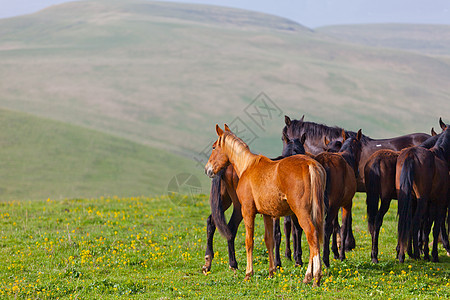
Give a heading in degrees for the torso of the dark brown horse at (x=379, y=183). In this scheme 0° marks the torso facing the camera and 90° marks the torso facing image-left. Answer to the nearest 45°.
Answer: approximately 225°

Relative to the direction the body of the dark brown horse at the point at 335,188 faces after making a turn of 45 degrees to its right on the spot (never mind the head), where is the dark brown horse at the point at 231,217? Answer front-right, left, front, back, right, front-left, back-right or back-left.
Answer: back

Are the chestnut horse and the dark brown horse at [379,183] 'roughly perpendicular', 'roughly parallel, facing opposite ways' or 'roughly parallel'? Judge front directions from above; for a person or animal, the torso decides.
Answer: roughly perpendicular

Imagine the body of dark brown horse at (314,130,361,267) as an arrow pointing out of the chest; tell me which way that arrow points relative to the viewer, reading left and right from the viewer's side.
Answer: facing away from the viewer and to the right of the viewer

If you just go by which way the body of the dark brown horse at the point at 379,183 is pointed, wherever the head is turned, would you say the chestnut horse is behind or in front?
behind

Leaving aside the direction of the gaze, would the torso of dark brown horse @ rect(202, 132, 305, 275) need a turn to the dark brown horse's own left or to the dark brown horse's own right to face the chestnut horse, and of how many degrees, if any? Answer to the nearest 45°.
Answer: approximately 90° to the dark brown horse's own right

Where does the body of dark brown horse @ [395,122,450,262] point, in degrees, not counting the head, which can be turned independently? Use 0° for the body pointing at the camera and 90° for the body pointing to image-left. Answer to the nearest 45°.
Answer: approximately 225°

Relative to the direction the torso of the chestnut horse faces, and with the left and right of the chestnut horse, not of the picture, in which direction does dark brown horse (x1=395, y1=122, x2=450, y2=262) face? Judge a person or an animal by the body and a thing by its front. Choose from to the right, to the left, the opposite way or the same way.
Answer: to the right

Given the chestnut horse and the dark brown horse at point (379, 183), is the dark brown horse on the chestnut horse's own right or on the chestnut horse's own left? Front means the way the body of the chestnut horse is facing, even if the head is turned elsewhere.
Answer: on the chestnut horse's own right
